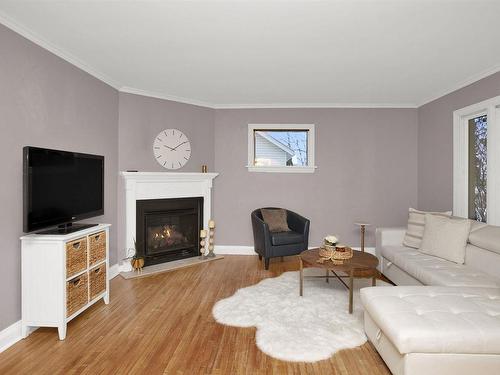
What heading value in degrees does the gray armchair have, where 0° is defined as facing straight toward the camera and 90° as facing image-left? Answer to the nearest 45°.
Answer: approximately 315°

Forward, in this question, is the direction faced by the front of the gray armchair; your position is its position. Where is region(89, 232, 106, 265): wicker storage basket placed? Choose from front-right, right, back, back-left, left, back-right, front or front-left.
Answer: right

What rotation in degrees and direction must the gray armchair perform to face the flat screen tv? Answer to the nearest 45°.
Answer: approximately 90° to its right

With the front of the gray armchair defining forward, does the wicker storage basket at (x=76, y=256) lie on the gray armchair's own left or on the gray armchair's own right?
on the gray armchair's own right

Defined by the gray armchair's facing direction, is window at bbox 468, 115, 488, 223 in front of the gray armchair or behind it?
in front

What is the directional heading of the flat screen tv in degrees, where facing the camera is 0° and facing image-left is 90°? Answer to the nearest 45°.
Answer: approximately 315°

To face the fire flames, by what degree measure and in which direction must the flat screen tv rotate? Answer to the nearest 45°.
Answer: approximately 90° to its left

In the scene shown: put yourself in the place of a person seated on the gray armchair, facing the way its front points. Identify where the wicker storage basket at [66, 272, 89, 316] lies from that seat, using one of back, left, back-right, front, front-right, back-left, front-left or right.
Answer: right

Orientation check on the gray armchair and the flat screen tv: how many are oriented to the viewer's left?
0

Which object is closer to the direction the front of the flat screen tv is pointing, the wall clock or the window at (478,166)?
the window

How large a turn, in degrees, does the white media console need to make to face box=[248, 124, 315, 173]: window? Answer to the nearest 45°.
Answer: approximately 45° to its left

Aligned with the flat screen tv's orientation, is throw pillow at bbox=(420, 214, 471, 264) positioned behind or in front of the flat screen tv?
in front

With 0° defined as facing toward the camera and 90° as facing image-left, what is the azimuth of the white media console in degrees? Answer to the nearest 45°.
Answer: approximately 315°
